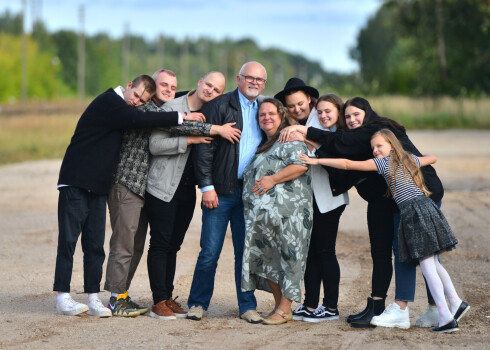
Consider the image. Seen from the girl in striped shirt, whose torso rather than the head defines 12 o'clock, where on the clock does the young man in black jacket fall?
The young man in black jacket is roughly at 12 o'clock from the girl in striped shirt.

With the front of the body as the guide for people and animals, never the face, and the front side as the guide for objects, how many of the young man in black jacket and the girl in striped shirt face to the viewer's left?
1

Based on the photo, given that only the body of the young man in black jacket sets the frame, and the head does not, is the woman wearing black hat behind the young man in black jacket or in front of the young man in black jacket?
in front

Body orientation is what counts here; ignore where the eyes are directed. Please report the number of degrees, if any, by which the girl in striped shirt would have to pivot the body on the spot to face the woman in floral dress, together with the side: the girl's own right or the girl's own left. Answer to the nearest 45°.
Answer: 0° — they already face them

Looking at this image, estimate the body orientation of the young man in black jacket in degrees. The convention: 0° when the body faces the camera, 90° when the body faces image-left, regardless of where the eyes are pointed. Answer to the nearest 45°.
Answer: approximately 315°

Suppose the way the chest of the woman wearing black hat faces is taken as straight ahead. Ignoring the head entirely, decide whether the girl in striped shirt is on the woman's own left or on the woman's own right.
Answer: on the woman's own left

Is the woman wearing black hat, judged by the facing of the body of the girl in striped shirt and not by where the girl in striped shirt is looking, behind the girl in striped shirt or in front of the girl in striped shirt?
in front

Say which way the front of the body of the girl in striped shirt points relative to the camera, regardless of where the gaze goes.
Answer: to the viewer's left
